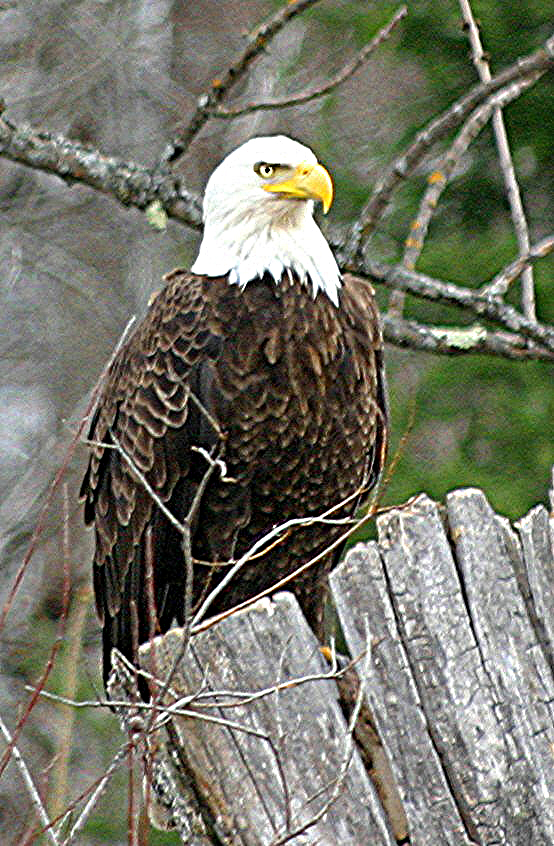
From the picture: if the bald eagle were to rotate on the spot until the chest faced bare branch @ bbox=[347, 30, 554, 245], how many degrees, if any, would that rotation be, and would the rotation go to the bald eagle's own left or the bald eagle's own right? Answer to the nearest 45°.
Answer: approximately 90° to the bald eagle's own left

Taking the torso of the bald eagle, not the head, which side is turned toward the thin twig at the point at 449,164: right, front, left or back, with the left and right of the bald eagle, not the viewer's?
left
